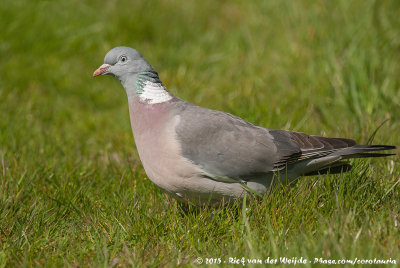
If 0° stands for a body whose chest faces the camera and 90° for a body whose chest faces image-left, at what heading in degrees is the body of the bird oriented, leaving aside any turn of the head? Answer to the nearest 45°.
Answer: approximately 90°
